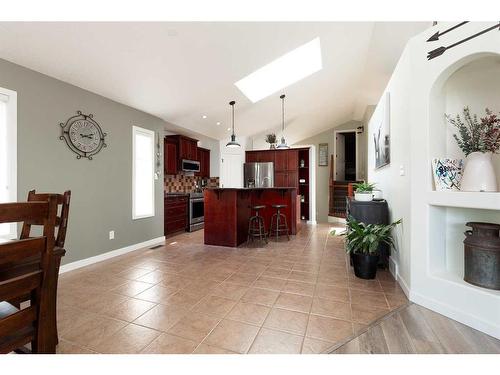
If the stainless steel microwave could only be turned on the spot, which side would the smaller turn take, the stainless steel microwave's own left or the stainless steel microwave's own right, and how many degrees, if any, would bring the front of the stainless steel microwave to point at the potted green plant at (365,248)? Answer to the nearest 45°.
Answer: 0° — it already faces it

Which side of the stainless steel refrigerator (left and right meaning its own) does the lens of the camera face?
front

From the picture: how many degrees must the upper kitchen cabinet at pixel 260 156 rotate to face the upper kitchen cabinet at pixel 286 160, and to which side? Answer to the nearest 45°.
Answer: approximately 90° to its left

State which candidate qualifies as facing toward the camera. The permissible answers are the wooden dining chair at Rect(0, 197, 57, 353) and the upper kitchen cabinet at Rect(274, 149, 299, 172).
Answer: the upper kitchen cabinet

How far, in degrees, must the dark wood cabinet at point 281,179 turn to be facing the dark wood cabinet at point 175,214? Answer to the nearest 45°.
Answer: approximately 45° to its right

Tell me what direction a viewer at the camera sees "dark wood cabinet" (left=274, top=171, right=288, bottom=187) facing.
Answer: facing the viewer

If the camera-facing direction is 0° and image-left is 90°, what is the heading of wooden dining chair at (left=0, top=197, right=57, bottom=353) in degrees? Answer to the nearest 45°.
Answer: approximately 135°

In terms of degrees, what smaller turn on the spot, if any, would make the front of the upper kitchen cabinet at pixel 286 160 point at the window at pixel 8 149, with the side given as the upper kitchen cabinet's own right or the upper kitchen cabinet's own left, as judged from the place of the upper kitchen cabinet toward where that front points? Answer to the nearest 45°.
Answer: approximately 45° to the upper kitchen cabinet's own right

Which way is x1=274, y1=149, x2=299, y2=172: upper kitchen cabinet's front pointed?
toward the camera

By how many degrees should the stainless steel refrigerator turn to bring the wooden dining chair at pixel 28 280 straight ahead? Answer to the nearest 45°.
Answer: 0° — it already faces it

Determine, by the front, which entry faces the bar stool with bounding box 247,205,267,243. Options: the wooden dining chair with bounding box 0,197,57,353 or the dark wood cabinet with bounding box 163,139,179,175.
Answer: the dark wood cabinet

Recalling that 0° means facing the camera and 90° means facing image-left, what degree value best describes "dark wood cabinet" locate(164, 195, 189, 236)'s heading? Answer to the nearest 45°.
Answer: approximately 315°
